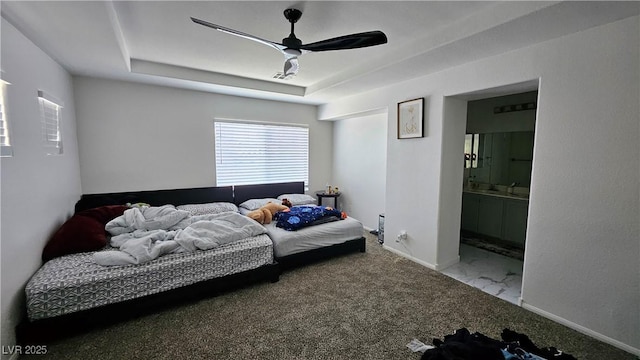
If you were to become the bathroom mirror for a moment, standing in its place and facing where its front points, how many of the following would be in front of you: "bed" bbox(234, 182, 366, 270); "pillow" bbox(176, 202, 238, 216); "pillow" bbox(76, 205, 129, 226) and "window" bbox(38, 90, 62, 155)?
4

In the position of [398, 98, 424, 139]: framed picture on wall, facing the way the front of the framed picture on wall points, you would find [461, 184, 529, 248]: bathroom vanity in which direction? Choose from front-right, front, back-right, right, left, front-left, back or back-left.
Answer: back

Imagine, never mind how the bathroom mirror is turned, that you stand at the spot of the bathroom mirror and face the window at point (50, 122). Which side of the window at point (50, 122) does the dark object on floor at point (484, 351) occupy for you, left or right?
left

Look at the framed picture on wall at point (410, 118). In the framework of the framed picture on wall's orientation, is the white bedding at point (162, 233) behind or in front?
in front

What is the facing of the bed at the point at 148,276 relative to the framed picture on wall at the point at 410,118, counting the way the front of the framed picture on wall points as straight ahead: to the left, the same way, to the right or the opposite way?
to the left

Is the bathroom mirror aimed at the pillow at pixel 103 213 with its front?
yes

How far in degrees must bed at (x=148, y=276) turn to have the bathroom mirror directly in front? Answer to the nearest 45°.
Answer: approximately 90° to its left

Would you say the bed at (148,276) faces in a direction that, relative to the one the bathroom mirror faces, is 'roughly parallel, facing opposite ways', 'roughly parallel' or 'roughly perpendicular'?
roughly perpendicular

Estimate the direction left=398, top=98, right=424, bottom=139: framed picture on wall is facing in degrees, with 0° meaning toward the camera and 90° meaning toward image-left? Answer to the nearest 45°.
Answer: approximately 45°

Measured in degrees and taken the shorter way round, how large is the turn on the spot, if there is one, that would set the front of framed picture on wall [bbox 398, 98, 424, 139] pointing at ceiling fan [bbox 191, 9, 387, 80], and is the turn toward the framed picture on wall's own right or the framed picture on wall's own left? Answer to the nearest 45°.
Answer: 0° — it already faces it

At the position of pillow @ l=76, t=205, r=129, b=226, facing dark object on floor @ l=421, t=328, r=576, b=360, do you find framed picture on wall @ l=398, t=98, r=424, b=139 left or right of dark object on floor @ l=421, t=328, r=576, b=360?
left
